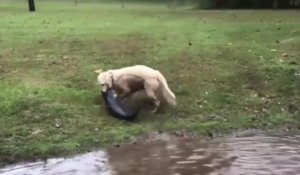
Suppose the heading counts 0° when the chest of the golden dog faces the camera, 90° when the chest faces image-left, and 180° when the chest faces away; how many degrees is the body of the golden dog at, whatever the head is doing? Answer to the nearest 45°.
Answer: approximately 90°
